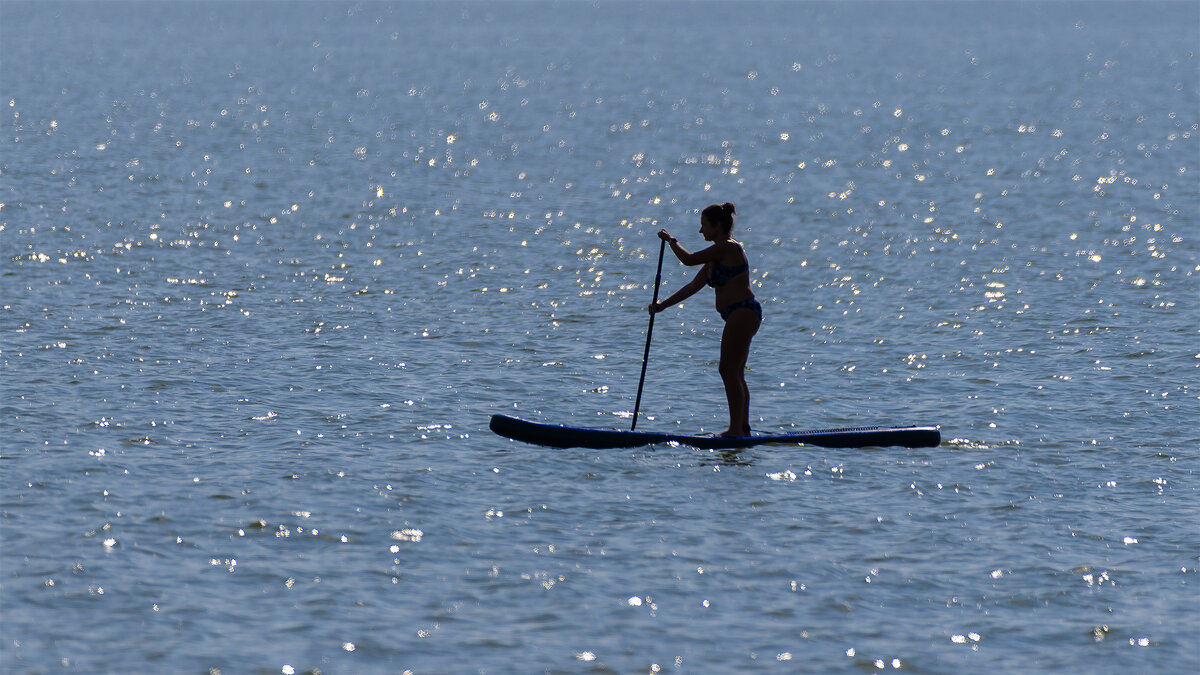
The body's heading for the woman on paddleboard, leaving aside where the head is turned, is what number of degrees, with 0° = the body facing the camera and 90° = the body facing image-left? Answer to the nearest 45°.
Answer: approximately 90°

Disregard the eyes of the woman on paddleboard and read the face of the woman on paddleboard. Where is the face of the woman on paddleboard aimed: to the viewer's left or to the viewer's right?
to the viewer's left

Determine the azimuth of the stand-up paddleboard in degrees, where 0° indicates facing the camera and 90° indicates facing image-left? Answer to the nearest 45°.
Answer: approximately 90°
